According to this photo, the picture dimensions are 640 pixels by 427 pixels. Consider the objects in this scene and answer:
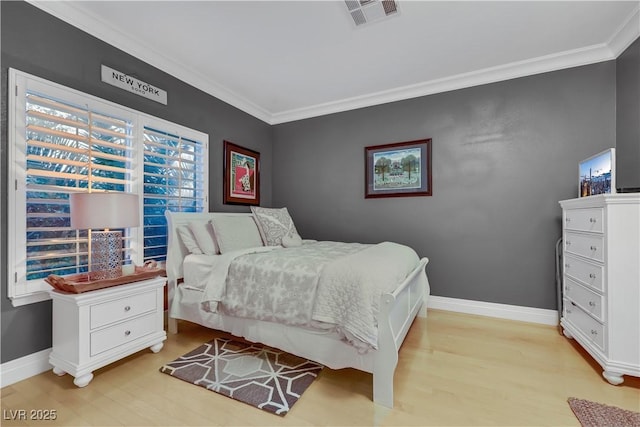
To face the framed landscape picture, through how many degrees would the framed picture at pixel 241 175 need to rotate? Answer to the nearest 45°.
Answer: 0° — it already faces it

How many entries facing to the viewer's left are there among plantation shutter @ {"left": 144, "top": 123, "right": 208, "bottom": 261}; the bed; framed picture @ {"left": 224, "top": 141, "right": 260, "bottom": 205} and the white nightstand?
0

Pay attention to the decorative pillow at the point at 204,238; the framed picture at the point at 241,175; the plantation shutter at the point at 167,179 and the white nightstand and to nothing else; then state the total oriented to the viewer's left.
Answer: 0

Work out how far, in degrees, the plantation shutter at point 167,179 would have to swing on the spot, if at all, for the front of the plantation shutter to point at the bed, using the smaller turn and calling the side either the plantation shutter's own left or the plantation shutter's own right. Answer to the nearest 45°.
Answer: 0° — it already faces it

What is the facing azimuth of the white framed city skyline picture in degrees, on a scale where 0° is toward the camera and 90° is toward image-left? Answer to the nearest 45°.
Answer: approximately 45°

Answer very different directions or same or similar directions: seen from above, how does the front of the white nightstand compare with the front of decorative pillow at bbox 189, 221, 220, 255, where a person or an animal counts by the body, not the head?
same or similar directions

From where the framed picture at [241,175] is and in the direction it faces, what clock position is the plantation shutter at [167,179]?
The plantation shutter is roughly at 3 o'clock from the framed picture.

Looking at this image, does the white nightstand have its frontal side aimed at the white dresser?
yes

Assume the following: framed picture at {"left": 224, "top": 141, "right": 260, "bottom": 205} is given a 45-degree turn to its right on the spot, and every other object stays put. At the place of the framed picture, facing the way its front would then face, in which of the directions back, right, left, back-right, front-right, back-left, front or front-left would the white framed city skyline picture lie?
front-left

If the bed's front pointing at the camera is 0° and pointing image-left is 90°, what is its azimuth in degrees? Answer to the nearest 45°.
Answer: approximately 315°

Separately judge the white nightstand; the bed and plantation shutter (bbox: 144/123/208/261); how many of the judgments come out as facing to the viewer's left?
0

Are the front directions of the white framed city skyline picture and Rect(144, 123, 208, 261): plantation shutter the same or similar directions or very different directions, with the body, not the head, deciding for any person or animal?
very different directions

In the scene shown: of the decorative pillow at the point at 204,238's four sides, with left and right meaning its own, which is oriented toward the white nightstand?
right

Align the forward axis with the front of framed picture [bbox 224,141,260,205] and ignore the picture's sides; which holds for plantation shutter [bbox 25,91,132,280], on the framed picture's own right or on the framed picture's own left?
on the framed picture's own right

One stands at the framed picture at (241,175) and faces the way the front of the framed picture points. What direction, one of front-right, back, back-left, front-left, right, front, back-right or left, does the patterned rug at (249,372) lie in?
front-right

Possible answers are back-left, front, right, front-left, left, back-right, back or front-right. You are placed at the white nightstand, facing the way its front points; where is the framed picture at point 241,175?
left

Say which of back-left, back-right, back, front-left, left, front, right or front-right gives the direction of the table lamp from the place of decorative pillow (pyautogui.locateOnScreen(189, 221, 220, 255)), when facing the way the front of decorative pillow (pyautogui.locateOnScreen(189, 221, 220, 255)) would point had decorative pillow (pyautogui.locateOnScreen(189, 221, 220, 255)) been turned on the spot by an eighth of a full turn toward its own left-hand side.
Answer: back-right

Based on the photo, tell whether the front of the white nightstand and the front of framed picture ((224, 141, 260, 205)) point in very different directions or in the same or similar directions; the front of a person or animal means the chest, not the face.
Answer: same or similar directions

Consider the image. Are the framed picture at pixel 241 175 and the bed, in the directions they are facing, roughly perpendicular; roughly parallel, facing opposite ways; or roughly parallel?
roughly parallel

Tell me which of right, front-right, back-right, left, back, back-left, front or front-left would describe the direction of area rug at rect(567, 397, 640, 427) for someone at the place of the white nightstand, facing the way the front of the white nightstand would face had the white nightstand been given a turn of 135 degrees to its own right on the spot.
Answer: back-left

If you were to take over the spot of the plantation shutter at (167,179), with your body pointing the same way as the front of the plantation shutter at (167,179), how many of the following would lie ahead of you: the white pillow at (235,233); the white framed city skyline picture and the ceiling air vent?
3
